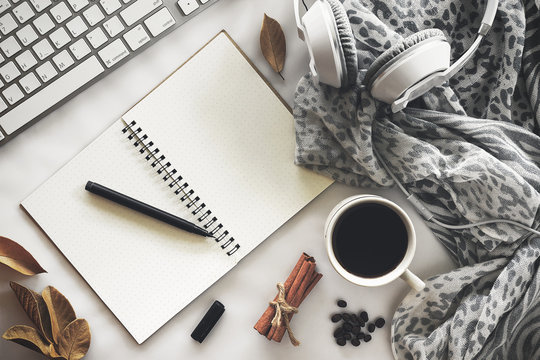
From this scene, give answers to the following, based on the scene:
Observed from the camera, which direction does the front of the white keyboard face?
facing the viewer and to the right of the viewer
